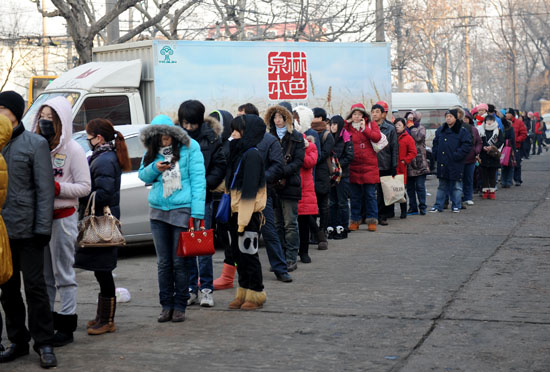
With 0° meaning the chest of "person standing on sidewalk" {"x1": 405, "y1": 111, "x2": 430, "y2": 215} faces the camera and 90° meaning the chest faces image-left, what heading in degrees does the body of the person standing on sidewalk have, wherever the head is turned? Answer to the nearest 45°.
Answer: approximately 45°

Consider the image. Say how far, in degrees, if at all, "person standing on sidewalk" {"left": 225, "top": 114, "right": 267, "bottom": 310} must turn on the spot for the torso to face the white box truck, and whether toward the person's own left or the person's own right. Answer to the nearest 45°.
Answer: approximately 90° to the person's own right

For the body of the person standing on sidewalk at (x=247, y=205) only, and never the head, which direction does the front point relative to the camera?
to the viewer's left

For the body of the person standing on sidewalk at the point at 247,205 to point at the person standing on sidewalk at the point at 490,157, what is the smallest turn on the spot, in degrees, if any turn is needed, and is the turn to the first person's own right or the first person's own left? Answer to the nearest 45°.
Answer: approximately 135° to the first person's own right

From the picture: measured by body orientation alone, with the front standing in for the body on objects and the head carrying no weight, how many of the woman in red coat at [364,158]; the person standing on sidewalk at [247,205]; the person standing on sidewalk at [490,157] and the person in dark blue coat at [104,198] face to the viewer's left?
2

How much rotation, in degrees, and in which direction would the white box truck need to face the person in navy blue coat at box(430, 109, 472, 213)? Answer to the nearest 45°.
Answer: approximately 135° to its left

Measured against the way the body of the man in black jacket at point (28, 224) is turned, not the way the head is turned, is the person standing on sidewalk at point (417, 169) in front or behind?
behind

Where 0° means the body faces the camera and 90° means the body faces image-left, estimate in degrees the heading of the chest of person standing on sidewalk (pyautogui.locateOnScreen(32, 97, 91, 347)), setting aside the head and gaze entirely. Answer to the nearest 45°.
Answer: approximately 45°

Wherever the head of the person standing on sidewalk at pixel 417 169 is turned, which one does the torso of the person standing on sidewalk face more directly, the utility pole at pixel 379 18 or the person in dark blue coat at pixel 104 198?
the person in dark blue coat

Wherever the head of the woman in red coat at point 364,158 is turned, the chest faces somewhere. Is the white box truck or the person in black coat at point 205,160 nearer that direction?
the person in black coat

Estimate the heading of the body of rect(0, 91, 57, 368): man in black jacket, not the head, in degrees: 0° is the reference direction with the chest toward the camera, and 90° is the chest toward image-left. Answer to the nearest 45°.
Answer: approximately 45°

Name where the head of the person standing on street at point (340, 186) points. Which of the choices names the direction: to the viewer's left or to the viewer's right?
to the viewer's left

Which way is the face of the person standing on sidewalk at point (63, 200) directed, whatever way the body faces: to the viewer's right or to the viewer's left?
to the viewer's left

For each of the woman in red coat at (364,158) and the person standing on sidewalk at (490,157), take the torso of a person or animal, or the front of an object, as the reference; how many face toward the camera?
2
